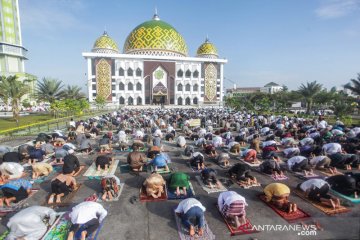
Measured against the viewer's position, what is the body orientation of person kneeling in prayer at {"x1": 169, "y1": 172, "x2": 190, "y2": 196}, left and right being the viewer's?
facing away from the viewer

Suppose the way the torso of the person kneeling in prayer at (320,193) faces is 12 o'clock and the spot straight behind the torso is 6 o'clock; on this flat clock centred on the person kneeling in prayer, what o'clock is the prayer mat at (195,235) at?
The prayer mat is roughly at 9 o'clock from the person kneeling in prayer.

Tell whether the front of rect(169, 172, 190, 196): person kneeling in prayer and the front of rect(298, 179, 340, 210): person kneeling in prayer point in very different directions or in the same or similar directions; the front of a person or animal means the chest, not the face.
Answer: same or similar directions

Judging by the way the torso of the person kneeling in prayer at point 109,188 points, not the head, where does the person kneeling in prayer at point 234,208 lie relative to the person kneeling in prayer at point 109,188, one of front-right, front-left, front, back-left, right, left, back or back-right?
back-right

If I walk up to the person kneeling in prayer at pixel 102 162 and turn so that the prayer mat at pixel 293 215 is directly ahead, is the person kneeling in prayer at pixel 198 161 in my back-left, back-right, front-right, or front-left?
front-left

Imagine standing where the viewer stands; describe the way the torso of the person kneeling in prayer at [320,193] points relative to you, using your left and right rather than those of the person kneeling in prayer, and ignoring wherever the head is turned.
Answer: facing away from the viewer and to the left of the viewer

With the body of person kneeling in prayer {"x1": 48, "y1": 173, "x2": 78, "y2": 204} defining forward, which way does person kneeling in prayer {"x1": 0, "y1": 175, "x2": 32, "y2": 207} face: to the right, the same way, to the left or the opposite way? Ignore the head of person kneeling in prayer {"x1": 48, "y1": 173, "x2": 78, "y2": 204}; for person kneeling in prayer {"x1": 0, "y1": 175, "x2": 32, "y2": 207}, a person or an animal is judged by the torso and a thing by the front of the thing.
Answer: the same way

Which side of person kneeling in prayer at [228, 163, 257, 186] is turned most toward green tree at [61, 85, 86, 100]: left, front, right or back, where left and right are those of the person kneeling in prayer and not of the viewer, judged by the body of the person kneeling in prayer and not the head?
front

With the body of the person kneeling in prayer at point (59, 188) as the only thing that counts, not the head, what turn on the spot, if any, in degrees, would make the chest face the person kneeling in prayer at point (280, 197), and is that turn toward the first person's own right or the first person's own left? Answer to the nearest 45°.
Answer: approximately 90° to the first person's own right

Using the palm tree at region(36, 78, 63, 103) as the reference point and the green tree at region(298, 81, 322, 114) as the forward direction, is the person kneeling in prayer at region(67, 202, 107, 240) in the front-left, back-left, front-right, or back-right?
front-right

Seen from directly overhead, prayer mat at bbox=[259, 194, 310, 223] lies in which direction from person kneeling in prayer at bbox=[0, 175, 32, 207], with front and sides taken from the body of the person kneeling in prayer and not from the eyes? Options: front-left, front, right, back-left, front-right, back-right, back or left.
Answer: right

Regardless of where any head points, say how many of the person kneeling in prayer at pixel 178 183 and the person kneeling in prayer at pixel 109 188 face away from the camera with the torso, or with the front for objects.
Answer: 2

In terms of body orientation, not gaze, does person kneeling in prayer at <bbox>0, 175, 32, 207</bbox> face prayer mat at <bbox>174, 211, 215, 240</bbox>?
no

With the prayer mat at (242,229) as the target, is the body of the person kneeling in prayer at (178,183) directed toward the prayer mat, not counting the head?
no

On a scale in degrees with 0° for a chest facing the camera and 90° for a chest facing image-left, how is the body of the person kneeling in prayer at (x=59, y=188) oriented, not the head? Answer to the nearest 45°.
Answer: approximately 225°
